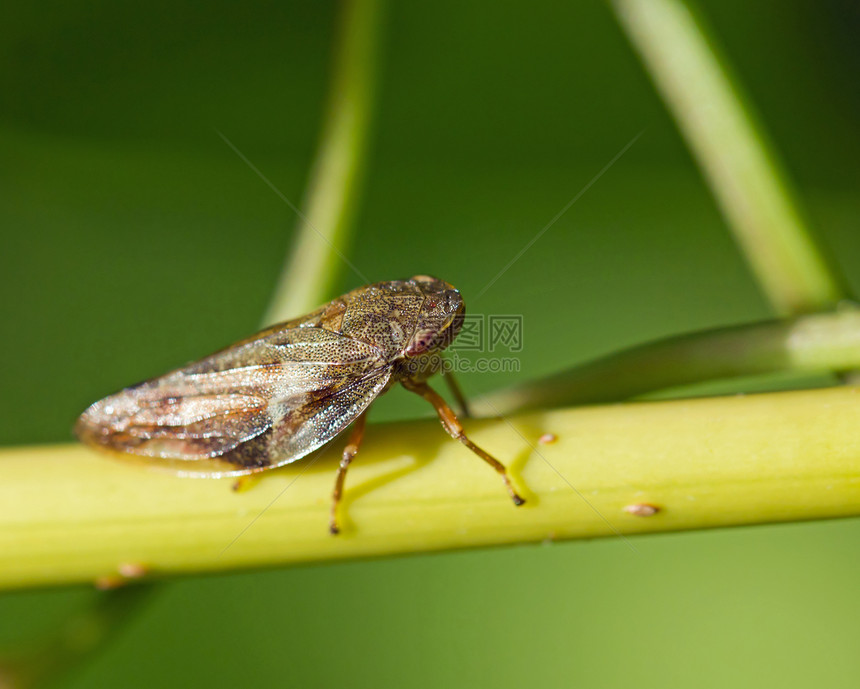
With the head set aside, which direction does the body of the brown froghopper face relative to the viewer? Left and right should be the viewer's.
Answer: facing to the right of the viewer

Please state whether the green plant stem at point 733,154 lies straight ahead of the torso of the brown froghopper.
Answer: no
